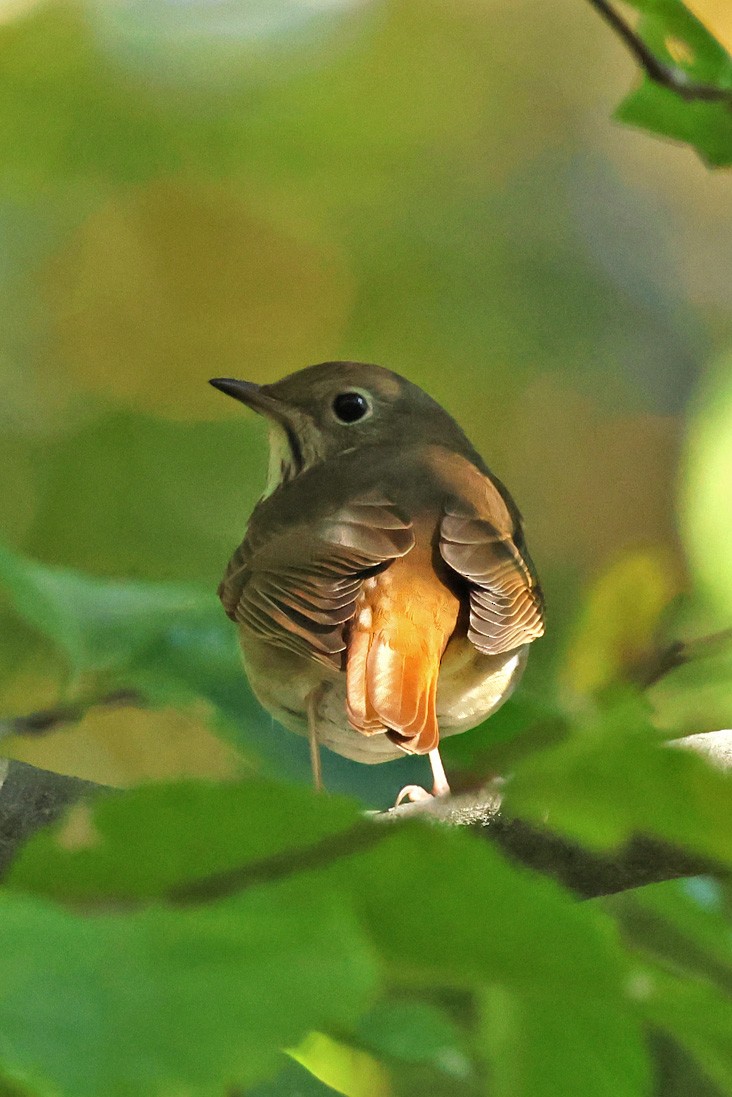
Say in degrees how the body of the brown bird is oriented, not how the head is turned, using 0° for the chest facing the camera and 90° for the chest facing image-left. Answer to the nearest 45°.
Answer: approximately 180°

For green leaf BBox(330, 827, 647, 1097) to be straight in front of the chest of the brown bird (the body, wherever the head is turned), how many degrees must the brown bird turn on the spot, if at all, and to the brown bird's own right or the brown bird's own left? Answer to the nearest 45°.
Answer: approximately 180°

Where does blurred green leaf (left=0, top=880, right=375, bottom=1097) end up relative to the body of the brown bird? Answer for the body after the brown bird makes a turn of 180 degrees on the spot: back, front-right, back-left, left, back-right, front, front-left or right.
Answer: front

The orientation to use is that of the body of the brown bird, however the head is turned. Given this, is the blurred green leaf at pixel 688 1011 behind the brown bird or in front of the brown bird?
behind

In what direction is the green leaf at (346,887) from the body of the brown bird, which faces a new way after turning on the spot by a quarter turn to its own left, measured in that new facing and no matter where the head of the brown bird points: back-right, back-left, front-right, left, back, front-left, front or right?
left

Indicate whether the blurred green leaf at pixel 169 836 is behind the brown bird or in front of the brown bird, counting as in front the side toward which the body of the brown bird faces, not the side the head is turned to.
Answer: behind

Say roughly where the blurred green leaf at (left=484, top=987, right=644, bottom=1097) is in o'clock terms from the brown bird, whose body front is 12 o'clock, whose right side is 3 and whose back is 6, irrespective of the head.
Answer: The blurred green leaf is roughly at 6 o'clock from the brown bird.

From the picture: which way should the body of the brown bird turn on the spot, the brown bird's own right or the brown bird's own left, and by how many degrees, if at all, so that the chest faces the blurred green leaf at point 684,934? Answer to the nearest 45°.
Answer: approximately 180°

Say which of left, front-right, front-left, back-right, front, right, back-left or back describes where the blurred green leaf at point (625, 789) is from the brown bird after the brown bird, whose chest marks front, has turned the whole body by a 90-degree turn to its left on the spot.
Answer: left
